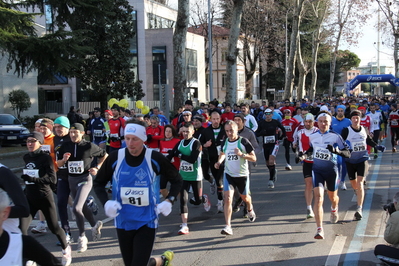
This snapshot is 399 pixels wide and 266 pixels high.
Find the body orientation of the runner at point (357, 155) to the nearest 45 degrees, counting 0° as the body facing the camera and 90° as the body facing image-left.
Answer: approximately 0°

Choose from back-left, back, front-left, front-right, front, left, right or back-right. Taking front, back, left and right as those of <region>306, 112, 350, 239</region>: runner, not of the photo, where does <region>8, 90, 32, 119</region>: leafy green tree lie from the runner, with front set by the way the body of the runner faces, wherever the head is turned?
back-right

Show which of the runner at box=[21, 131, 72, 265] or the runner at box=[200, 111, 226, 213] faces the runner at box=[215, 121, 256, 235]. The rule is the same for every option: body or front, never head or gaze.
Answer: the runner at box=[200, 111, 226, 213]

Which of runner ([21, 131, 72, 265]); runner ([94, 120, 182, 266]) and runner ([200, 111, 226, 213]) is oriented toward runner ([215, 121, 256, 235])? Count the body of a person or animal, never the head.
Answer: runner ([200, 111, 226, 213])

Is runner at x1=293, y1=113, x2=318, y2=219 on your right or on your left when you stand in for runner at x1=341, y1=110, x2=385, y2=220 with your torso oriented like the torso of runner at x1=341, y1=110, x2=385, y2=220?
on your right

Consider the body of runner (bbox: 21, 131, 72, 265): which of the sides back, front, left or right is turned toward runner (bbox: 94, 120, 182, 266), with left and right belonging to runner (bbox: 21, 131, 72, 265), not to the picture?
left

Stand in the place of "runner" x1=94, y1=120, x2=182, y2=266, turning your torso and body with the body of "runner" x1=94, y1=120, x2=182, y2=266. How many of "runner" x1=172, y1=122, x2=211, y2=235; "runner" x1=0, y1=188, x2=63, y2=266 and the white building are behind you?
2

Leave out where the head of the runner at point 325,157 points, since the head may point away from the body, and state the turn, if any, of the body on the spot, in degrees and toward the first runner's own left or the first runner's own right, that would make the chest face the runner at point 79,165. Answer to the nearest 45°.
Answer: approximately 45° to the first runner's own right

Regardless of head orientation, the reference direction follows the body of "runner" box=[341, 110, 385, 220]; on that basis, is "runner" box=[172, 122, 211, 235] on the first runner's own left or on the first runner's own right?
on the first runner's own right

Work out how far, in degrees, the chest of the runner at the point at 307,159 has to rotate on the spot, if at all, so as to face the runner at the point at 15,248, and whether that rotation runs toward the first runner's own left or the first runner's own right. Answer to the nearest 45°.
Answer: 0° — they already face them

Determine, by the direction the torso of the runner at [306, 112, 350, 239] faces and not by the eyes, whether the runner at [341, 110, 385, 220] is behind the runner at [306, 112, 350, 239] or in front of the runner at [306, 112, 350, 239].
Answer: behind
